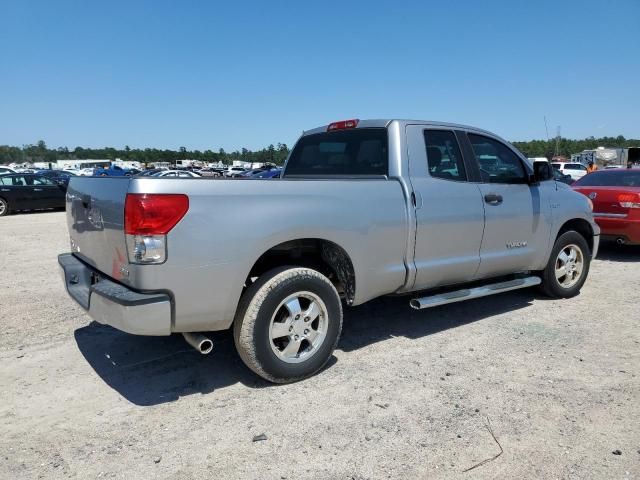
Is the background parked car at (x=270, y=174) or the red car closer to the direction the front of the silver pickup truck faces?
the red car

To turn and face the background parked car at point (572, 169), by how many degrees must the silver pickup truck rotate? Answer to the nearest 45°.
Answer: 0° — it already faces it

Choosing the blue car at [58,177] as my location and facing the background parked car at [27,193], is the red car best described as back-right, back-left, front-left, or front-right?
front-left

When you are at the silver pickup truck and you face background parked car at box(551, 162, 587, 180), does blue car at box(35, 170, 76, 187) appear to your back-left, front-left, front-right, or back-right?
front-left

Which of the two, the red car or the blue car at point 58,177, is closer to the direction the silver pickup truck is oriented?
the red car

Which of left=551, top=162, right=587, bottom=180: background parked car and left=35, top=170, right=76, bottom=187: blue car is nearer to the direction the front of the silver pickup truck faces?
the background parked car

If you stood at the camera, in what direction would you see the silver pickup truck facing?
facing away from the viewer and to the right of the viewer

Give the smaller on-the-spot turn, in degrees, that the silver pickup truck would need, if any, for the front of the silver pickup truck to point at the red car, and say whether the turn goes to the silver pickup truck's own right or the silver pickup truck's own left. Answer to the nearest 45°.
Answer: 0° — it already faces it

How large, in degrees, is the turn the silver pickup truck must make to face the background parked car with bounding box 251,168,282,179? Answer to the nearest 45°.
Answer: approximately 45° to its left

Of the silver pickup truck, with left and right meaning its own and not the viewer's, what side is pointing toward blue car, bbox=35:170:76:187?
left
